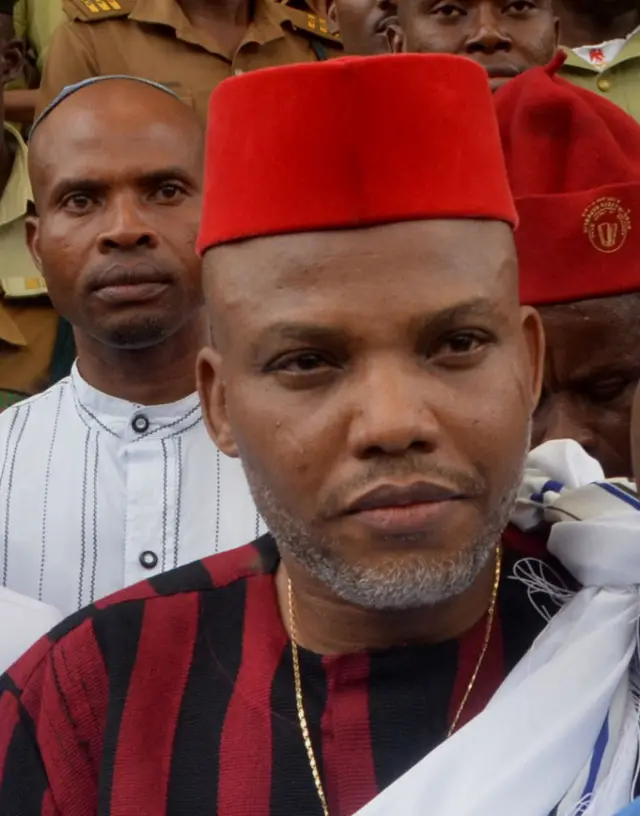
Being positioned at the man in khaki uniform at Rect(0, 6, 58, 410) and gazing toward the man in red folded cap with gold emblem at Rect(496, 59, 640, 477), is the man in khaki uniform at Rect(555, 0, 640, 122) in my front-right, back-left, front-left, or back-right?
front-left

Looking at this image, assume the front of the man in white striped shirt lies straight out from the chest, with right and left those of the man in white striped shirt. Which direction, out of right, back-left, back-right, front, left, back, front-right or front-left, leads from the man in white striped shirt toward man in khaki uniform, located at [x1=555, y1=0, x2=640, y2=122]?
back-left

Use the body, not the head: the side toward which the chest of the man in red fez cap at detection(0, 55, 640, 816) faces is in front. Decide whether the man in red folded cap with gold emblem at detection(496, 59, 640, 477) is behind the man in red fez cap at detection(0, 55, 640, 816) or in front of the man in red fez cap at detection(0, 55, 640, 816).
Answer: behind

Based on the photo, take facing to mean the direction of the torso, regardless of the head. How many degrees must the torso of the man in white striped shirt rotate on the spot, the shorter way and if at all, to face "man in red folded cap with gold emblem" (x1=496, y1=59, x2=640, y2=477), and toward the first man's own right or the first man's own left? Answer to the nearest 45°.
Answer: approximately 90° to the first man's own left

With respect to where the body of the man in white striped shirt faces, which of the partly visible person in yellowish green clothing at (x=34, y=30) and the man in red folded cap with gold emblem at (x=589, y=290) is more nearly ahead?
the man in red folded cap with gold emblem

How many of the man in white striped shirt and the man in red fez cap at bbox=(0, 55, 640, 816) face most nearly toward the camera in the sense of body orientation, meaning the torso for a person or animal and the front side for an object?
2

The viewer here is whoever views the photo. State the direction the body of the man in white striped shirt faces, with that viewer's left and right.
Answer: facing the viewer

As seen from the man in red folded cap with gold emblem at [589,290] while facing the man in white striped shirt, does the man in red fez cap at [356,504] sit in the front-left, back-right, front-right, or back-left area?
front-left

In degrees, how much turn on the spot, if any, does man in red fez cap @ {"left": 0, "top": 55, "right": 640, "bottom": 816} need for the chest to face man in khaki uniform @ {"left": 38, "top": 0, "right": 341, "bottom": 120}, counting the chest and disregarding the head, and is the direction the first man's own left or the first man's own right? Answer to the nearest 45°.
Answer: approximately 180°

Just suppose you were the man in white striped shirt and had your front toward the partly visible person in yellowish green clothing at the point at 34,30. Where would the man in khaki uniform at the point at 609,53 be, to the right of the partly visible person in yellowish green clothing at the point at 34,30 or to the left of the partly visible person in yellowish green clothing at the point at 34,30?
right

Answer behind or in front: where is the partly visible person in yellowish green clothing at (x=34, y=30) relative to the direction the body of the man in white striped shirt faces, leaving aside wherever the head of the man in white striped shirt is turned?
behind

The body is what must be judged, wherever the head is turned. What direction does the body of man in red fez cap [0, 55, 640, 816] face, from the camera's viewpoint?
toward the camera

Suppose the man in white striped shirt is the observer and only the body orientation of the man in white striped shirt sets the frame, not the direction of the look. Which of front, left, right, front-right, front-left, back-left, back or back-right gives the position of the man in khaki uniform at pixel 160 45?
back
